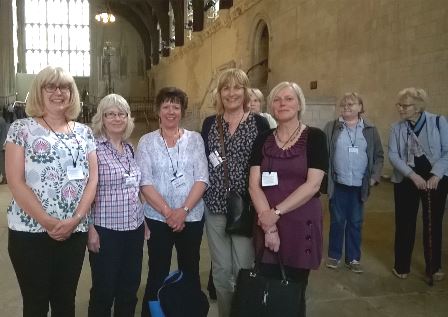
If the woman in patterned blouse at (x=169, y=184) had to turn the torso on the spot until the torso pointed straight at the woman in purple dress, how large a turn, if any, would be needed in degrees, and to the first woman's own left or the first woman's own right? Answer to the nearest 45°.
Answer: approximately 45° to the first woman's own left

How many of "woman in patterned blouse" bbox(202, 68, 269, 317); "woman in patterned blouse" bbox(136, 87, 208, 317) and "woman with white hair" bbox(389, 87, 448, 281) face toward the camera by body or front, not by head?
3

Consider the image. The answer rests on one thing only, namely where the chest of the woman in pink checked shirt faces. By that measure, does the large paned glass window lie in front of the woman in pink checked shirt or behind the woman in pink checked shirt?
behind

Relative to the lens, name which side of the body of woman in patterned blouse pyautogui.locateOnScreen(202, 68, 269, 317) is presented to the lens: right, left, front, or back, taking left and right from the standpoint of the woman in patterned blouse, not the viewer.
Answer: front

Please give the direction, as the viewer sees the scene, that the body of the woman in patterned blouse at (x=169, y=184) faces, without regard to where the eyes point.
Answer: toward the camera

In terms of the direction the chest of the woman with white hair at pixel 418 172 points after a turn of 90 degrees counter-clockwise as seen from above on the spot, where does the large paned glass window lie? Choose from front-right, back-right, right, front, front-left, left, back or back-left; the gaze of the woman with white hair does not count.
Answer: back-left

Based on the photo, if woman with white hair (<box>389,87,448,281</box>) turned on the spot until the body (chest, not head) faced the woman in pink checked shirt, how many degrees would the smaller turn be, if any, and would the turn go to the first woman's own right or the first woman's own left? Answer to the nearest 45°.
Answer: approximately 45° to the first woman's own right

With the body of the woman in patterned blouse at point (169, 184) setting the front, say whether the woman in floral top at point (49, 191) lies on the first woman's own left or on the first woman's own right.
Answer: on the first woman's own right
